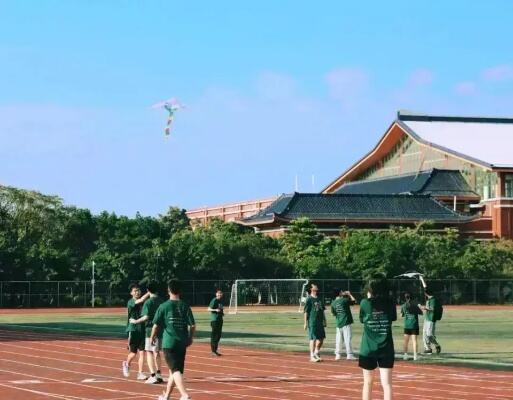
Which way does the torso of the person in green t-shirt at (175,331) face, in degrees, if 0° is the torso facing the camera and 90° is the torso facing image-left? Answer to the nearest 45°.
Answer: approximately 180°

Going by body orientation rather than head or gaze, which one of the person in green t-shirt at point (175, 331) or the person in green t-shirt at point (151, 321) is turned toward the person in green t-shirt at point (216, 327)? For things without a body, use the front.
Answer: the person in green t-shirt at point (175, 331)

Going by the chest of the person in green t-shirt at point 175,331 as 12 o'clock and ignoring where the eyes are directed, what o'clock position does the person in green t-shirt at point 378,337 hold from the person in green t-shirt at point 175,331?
the person in green t-shirt at point 378,337 is roughly at 4 o'clock from the person in green t-shirt at point 175,331.

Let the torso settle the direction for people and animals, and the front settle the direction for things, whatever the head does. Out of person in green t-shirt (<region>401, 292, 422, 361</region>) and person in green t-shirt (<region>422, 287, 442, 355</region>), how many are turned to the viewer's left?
1

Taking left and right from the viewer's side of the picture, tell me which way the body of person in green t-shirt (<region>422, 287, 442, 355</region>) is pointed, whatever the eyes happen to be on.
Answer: facing to the left of the viewer

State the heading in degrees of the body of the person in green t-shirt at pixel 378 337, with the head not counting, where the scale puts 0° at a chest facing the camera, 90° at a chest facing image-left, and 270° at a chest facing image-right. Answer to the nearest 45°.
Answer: approximately 180°

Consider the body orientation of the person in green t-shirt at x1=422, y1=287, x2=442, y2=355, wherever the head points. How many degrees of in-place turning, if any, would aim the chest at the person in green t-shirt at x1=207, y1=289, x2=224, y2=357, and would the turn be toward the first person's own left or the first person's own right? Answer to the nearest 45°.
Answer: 0° — they already face them
